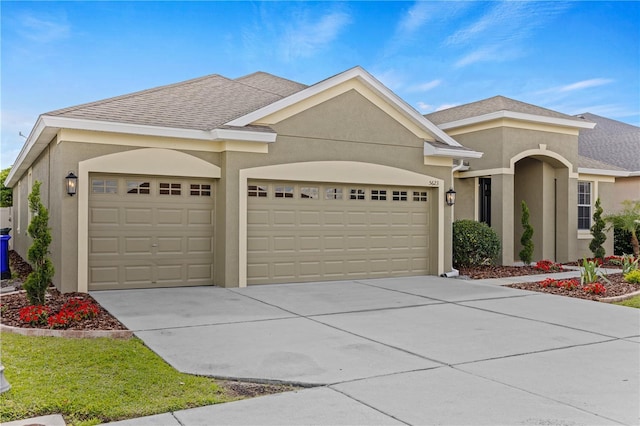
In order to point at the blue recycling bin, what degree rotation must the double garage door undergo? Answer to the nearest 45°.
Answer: approximately 135° to its right

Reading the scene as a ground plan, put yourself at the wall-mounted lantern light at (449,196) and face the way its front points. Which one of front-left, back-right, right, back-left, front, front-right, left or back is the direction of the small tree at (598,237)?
left

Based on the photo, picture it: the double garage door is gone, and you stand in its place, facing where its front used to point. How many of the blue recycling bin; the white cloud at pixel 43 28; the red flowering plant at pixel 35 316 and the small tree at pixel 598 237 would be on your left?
1

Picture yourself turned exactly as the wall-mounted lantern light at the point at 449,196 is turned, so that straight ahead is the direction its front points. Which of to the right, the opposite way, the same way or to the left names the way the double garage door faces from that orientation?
the same way

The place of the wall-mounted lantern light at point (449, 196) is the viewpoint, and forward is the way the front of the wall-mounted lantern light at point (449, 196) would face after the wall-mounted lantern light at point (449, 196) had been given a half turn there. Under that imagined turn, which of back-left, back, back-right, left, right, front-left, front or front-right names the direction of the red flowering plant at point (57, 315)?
left

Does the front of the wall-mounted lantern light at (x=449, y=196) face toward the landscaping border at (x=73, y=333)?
no

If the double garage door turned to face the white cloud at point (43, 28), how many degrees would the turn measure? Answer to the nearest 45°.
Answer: approximately 135° to its right

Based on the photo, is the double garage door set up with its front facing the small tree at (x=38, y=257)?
no

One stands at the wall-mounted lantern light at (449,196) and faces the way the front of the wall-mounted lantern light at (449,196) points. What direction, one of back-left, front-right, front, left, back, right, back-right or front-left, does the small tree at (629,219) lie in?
left

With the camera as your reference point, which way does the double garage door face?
facing the viewer and to the right of the viewer

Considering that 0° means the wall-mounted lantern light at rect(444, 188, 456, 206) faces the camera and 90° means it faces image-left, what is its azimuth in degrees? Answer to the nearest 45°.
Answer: approximately 315°

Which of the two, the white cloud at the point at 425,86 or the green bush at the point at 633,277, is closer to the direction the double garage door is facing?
the green bush

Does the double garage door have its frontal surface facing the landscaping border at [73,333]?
no

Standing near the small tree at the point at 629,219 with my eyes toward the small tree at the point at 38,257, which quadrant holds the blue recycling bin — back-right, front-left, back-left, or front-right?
front-right

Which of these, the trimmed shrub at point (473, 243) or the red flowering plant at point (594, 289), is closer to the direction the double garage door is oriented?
the red flowering plant

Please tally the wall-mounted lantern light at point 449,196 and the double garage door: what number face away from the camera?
0
